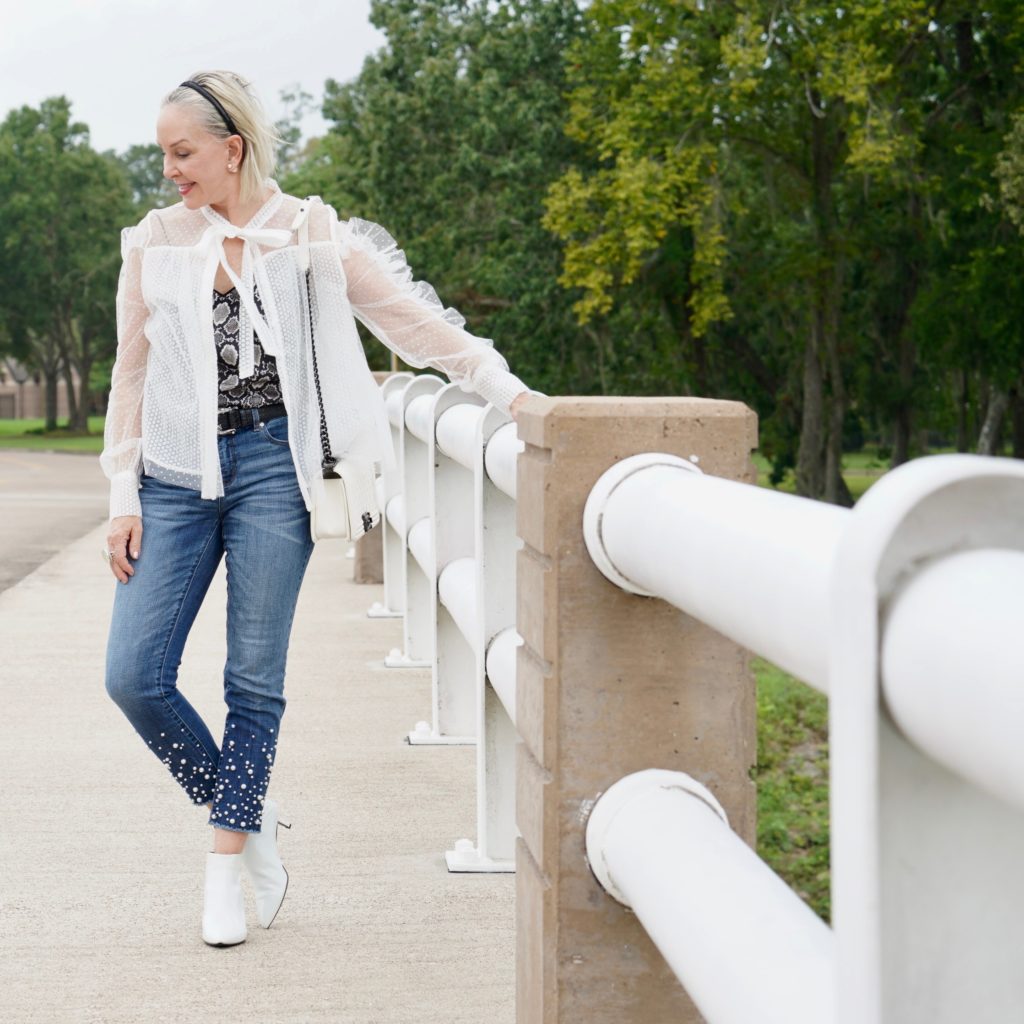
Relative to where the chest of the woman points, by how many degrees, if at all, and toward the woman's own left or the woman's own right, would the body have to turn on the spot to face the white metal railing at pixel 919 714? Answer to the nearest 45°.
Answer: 0° — they already face it

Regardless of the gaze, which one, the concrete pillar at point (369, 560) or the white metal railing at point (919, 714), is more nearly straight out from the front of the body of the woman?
the white metal railing

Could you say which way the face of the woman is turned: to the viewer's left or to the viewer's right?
to the viewer's left

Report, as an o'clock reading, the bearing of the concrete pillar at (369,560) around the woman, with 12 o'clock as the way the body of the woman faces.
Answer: The concrete pillar is roughly at 6 o'clock from the woman.

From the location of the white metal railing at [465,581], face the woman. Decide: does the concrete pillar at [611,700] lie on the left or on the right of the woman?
left

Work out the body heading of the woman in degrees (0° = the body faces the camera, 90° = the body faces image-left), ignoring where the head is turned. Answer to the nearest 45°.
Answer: approximately 0°

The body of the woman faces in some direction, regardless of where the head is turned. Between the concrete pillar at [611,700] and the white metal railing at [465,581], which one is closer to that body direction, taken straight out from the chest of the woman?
the concrete pillar
